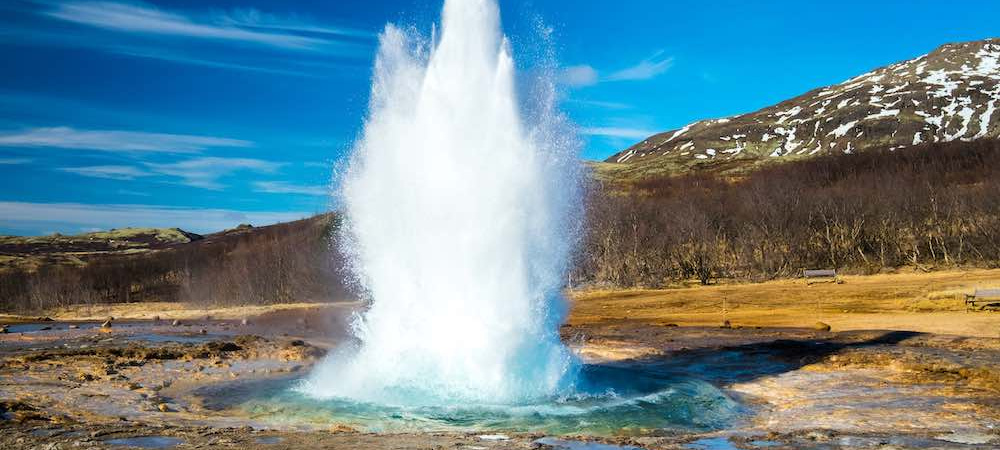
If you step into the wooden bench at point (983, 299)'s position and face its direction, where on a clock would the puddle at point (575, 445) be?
The puddle is roughly at 11 o'clock from the wooden bench.

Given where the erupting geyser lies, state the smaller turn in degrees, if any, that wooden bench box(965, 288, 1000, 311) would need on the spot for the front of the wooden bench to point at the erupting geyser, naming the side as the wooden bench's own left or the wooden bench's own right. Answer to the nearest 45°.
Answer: approximately 45° to the wooden bench's own left

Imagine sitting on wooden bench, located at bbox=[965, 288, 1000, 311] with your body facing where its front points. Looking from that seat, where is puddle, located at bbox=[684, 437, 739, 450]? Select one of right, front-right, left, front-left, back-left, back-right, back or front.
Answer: front-left

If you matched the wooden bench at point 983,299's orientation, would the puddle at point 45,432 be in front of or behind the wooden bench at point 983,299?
in front

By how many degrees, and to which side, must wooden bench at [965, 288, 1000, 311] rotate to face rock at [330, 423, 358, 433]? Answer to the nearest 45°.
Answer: approximately 45° to its left

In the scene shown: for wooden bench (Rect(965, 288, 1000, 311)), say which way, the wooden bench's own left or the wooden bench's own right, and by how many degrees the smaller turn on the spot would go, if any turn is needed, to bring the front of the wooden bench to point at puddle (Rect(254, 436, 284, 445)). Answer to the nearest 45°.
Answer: approximately 45° to the wooden bench's own left

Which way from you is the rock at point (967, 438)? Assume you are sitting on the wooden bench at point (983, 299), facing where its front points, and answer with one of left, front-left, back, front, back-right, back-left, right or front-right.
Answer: front-left

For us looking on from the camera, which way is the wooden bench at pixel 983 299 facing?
facing the viewer and to the left of the viewer
